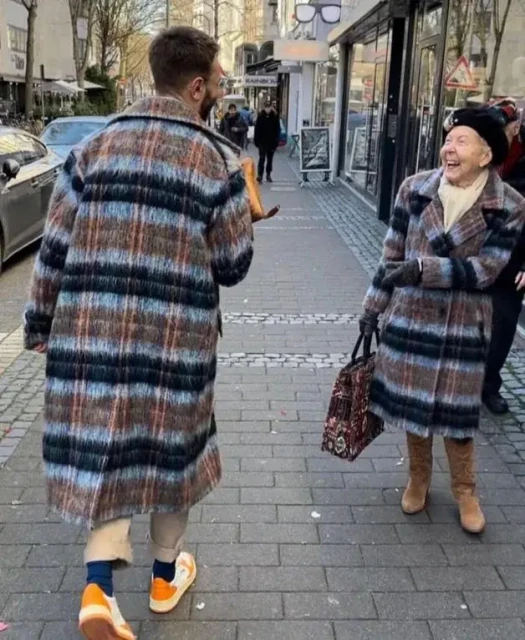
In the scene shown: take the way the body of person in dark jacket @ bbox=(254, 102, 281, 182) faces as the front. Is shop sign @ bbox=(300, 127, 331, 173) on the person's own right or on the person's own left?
on the person's own left

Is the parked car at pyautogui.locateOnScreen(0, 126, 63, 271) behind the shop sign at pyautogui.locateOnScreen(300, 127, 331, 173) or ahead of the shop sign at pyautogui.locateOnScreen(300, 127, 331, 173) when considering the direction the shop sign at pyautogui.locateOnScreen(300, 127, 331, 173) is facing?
ahead

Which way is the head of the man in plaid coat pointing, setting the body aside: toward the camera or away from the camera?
away from the camera
